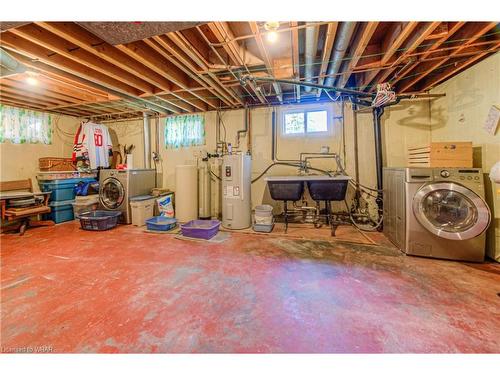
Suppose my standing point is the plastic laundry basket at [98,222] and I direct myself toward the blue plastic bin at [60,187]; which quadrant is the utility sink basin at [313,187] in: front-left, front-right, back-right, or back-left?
back-right

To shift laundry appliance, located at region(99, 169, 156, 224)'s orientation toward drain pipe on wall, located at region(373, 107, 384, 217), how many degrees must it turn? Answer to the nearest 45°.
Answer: approximately 90° to its left

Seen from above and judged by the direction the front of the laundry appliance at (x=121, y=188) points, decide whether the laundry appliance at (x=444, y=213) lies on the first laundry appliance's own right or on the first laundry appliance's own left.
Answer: on the first laundry appliance's own left

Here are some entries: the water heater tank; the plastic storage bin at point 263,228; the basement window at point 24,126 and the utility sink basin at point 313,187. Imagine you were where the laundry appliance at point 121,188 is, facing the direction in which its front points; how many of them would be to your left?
3

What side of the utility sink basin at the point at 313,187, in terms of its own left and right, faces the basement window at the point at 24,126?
right
